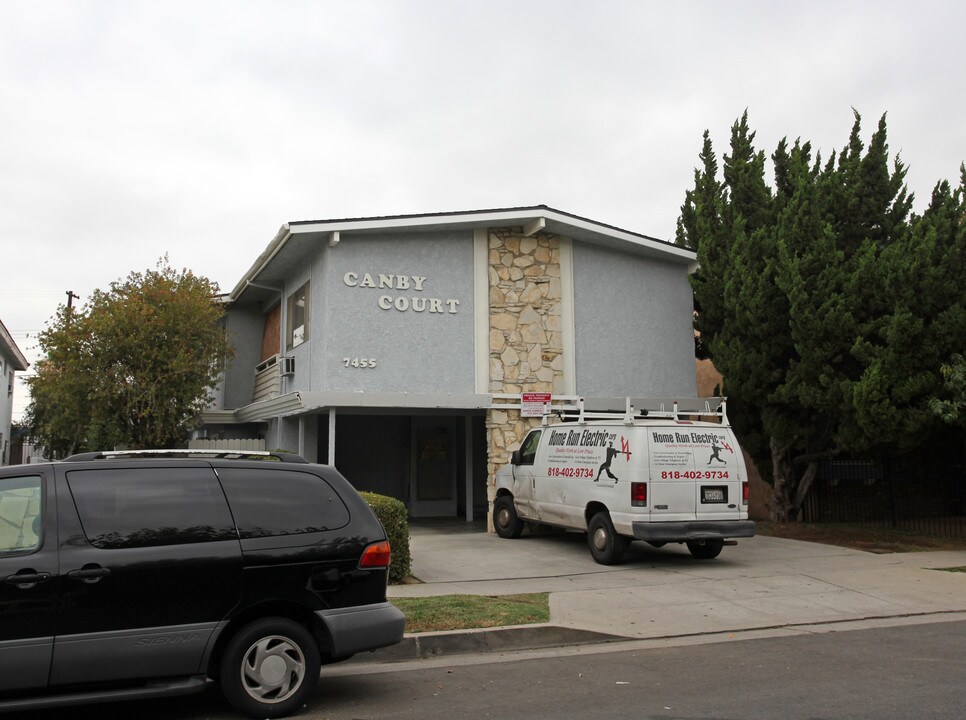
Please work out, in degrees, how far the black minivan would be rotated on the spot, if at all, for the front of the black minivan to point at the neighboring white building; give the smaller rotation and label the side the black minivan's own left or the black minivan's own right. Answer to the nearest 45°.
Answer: approximately 90° to the black minivan's own right

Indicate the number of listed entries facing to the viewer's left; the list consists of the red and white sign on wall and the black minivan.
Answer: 1

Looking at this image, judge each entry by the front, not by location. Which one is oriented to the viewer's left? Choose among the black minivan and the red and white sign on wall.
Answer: the black minivan

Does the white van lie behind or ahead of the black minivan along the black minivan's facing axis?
behind

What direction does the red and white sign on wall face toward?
toward the camera

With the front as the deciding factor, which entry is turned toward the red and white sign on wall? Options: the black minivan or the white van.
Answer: the white van

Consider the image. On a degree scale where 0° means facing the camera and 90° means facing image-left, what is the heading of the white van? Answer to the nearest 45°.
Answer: approximately 135°

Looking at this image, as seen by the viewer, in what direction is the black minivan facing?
to the viewer's left

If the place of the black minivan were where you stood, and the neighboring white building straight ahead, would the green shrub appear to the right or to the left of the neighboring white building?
right

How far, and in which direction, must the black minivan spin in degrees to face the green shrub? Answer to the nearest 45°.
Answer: approximately 135° to its right

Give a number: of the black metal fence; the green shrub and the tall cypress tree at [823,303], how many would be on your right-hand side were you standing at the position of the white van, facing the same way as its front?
2

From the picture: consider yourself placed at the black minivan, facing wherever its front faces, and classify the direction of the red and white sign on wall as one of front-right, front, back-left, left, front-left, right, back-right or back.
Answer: back-right

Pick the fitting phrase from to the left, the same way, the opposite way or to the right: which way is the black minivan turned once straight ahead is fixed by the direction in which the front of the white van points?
to the left

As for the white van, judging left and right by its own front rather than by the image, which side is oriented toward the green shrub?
left

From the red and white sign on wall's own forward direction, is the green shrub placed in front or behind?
in front

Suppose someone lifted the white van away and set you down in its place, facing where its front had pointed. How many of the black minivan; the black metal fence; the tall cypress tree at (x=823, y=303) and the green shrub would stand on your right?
2

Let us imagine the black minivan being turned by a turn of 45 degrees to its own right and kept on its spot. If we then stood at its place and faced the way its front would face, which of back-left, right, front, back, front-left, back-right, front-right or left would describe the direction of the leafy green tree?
front-right

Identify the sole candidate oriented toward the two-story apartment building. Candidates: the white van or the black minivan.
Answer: the white van

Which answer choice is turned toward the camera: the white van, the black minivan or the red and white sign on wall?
the red and white sign on wall

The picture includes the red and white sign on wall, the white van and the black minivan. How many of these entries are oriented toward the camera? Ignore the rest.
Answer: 1

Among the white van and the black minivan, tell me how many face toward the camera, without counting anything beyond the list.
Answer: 0
